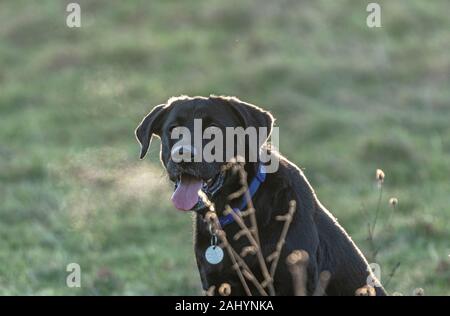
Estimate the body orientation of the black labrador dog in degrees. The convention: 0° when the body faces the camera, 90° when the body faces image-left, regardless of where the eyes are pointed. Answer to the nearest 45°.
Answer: approximately 45°
